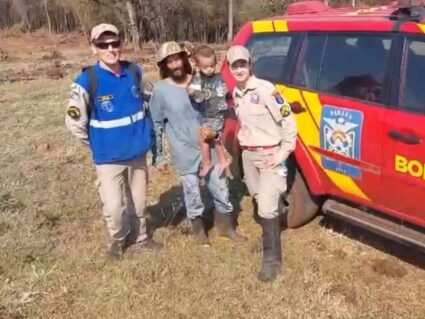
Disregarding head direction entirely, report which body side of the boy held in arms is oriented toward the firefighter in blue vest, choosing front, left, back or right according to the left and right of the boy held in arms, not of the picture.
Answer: right

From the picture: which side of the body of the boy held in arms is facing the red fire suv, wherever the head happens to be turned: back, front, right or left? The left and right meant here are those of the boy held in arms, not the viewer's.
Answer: left

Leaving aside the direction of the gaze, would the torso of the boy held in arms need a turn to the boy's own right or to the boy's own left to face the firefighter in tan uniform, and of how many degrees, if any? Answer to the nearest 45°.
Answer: approximately 45° to the boy's own left
